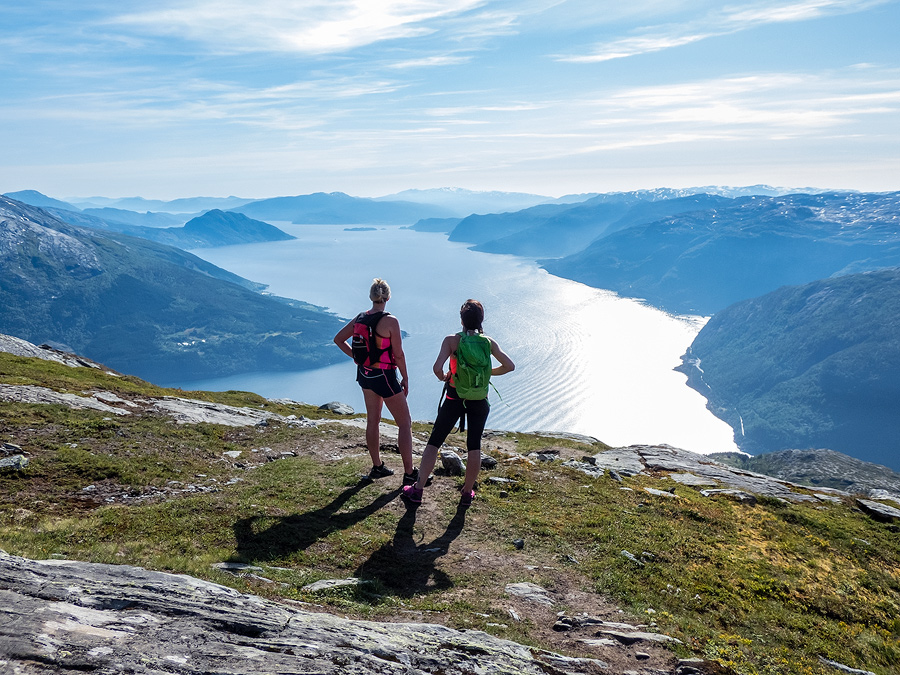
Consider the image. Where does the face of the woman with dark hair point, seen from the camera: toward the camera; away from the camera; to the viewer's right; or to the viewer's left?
away from the camera

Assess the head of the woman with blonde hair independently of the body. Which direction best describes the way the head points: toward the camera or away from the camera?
away from the camera

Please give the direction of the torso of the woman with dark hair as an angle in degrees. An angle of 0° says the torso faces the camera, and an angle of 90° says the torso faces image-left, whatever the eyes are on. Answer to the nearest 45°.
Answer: approximately 180°

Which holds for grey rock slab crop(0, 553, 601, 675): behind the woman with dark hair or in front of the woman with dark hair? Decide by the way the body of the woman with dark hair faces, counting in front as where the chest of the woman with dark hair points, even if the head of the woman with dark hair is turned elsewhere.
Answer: behind

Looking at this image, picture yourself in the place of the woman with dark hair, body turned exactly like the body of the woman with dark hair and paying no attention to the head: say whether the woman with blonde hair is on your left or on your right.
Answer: on your left

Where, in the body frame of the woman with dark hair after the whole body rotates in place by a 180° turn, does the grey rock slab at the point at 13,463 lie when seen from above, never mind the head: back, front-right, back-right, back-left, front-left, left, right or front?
right

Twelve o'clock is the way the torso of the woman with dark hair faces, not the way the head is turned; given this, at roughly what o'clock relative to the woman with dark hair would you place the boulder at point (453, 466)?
The boulder is roughly at 12 o'clock from the woman with dark hair.

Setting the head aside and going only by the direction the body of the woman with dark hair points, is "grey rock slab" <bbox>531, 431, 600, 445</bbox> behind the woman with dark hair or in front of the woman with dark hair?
in front
